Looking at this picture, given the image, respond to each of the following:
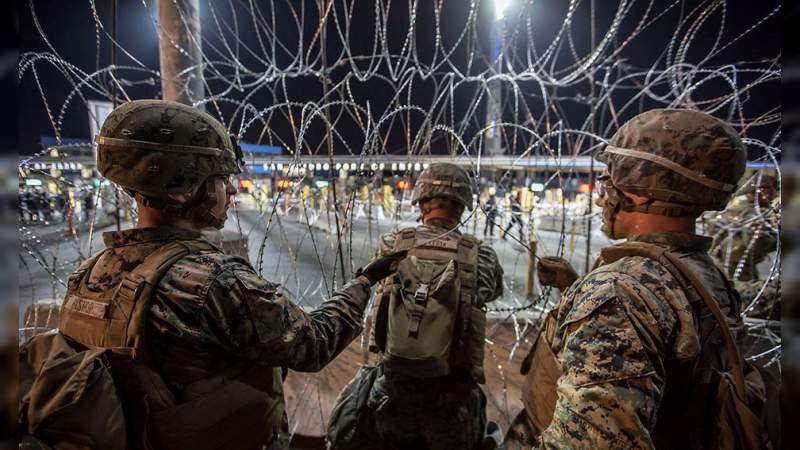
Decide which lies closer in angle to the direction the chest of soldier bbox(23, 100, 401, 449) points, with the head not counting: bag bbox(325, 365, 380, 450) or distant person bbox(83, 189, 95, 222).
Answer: the bag

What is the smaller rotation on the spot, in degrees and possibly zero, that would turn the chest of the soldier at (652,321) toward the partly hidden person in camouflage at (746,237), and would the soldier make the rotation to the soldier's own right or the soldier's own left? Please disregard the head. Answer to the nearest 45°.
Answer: approximately 45° to the soldier's own right

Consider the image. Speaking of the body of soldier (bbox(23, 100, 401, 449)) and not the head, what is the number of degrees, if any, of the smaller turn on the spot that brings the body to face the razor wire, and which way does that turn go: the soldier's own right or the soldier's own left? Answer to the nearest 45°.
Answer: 0° — they already face it

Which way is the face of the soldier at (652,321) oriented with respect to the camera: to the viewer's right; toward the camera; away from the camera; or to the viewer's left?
to the viewer's left

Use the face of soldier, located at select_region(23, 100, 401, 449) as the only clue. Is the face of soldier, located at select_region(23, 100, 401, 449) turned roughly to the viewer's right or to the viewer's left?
to the viewer's right

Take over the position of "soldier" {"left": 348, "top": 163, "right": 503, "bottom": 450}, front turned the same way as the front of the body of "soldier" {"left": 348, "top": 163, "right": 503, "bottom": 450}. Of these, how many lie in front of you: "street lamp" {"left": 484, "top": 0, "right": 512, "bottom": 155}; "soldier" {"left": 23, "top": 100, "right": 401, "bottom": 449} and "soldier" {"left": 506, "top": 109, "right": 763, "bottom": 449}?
1

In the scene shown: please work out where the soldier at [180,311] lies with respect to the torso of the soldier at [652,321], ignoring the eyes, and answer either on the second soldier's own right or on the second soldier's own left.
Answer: on the second soldier's own left

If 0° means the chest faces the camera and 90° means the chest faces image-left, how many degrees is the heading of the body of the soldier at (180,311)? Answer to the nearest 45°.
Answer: approximately 225°

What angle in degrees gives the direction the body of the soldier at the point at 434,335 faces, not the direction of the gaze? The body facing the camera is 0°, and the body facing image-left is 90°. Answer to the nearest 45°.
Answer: approximately 180°
